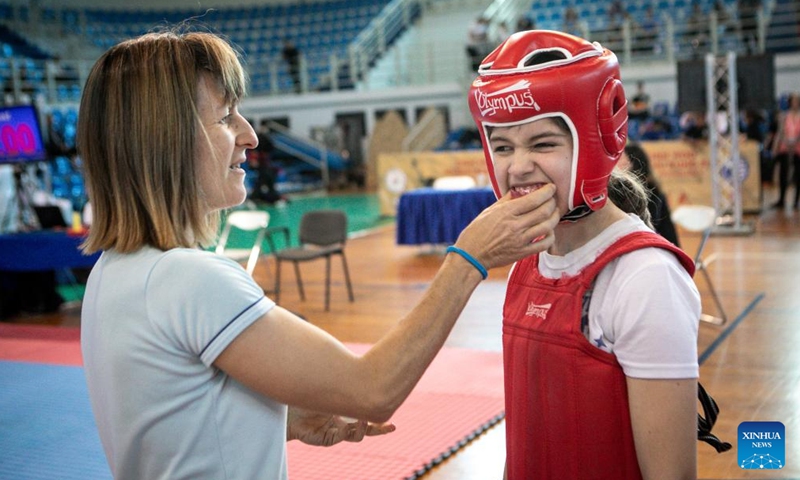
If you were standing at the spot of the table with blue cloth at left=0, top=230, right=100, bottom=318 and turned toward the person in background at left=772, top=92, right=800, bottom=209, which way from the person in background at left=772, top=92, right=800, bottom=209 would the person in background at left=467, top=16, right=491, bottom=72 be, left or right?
left

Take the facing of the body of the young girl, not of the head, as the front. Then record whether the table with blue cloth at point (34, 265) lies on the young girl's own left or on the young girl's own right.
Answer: on the young girl's own right

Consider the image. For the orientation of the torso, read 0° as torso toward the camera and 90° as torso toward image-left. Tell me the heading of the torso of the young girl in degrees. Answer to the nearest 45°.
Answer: approximately 45°

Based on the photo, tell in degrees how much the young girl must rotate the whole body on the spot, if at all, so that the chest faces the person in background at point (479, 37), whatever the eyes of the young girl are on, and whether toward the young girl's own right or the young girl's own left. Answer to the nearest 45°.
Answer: approximately 135° to the young girl's own right

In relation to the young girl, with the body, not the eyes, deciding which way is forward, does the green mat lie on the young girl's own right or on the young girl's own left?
on the young girl's own right

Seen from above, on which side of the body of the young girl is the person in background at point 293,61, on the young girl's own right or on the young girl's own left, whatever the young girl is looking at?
on the young girl's own right

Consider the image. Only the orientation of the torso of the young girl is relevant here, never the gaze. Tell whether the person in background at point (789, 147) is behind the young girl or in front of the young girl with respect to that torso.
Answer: behind

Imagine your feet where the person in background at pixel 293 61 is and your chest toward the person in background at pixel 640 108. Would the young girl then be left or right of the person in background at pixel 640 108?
right
